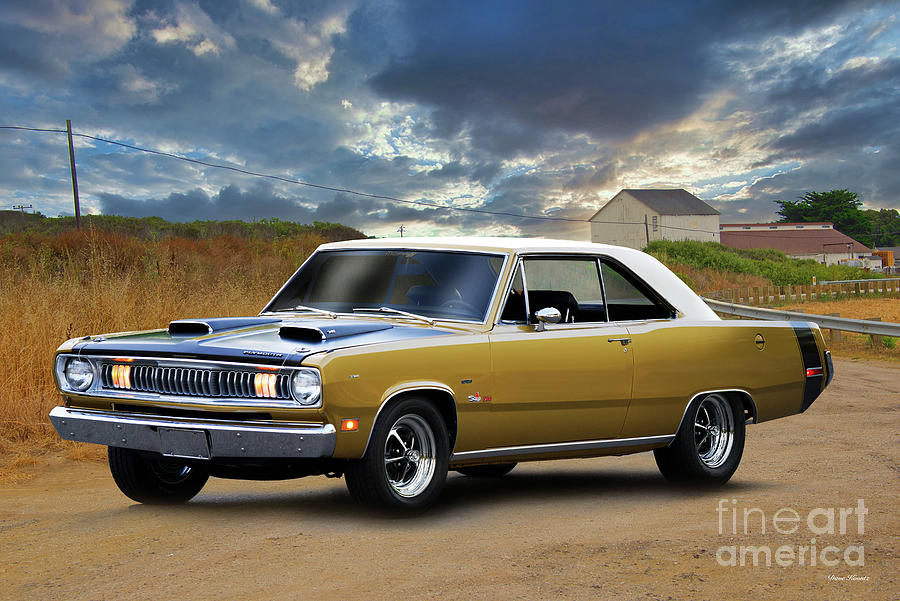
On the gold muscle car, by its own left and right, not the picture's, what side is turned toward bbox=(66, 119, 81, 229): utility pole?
right

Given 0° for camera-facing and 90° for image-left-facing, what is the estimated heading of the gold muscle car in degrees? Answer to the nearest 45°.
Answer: approximately 45°
